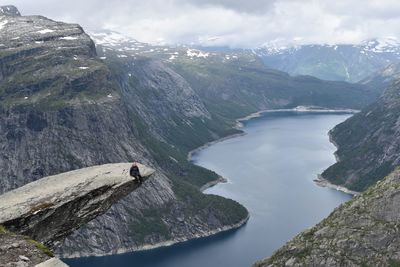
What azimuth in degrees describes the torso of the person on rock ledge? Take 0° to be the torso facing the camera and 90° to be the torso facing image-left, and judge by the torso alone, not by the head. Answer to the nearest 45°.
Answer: approximately 315°
